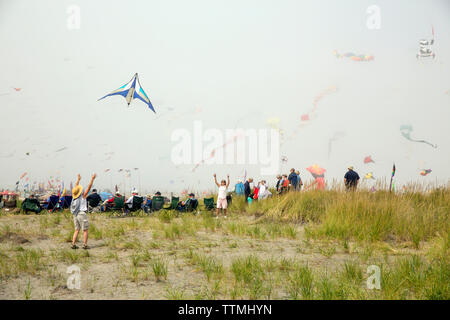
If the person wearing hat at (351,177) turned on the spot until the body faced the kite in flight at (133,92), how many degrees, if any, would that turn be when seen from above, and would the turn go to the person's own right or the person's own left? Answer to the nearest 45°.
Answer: approximately 90° to the person's own left

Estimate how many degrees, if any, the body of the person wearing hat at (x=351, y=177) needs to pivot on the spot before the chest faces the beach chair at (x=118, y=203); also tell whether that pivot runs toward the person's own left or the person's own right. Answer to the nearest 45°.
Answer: approximately 90° to the person's own left

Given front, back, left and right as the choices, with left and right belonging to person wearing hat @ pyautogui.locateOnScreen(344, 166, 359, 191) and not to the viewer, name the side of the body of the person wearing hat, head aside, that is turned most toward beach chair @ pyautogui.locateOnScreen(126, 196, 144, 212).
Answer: left

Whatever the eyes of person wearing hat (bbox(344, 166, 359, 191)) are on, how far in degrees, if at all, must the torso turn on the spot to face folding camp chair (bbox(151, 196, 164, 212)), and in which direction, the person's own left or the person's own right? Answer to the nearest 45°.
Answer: approximately 90° to the person's own left

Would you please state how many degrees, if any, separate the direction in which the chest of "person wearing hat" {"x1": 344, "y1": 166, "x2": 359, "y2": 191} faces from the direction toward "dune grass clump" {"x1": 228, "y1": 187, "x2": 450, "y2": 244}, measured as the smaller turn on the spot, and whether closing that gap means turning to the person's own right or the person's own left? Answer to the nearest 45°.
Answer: approximately 180°

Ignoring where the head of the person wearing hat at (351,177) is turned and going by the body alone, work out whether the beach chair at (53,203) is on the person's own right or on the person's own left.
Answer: on the person's own left

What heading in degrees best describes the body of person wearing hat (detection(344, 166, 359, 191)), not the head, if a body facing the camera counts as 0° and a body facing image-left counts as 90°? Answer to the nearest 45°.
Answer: approximately 180°

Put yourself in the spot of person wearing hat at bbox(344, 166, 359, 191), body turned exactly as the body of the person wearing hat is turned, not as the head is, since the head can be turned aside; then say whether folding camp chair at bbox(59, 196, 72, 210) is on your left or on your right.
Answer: on your left

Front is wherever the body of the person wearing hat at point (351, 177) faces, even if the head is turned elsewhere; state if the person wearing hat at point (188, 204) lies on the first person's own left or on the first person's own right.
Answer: on the first person's own left

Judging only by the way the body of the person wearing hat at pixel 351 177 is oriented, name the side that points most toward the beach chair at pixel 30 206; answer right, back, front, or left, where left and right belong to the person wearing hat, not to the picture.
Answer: left
